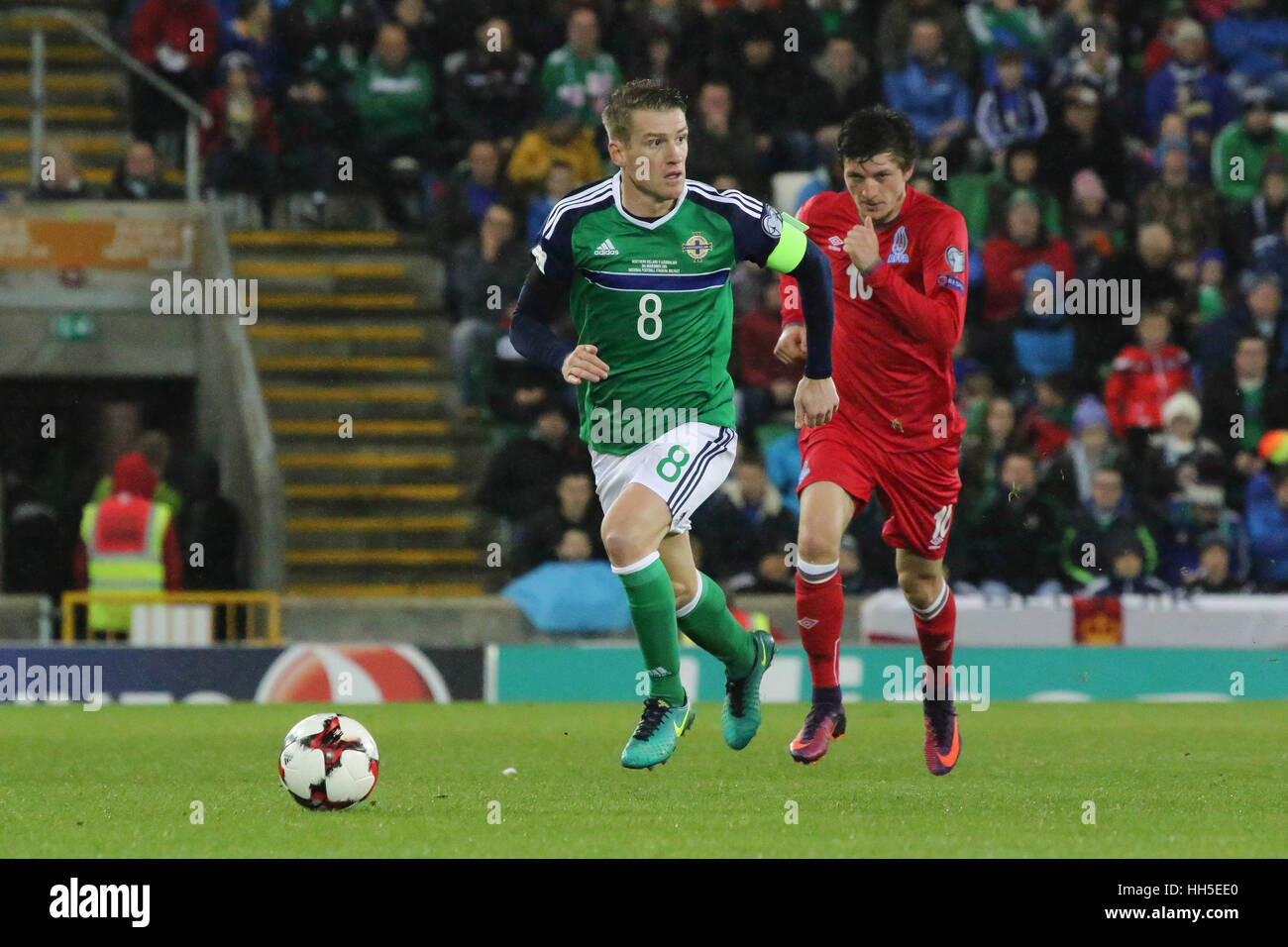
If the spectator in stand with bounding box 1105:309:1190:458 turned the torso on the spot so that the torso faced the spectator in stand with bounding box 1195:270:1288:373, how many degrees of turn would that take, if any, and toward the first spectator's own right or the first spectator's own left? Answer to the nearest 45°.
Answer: approximately 135° to the first spectator's own left

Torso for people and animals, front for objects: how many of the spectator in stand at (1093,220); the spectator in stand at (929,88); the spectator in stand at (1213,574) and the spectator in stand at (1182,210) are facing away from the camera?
0

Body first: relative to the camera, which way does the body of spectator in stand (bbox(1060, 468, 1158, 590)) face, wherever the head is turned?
toward the camera

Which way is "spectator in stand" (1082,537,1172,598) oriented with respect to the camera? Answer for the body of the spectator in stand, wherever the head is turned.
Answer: toward the camera

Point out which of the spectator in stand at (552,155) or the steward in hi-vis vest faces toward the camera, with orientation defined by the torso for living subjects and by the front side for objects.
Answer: the spectator in stand

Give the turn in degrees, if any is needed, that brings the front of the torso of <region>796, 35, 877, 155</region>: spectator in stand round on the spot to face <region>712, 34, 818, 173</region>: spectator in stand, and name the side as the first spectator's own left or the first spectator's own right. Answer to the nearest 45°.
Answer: approximately 90° to the first spectator's own right

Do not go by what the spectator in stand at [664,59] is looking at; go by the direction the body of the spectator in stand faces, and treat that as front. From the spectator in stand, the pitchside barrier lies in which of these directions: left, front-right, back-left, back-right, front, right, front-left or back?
front-right

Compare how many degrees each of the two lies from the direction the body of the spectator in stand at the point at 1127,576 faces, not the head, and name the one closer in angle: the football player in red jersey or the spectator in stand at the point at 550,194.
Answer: the football player in red jersey

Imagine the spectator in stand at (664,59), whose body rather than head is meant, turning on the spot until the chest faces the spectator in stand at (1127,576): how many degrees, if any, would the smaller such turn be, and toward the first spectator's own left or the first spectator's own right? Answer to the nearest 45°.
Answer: approximately 45° to the first spectator's own left

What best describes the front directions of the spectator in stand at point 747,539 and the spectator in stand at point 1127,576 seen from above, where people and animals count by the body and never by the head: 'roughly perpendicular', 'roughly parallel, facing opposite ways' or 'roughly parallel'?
roughly parallel

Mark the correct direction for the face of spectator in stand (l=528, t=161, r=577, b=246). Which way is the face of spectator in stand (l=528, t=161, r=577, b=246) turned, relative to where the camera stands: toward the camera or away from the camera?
toward the camera

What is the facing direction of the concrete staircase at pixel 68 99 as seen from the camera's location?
facing the viewer

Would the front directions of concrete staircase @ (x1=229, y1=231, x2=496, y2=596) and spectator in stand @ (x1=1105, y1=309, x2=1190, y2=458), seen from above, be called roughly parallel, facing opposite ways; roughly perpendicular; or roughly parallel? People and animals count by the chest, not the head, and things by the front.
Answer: roughly parallel

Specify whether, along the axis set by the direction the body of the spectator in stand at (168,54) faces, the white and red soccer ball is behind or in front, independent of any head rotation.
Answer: in front

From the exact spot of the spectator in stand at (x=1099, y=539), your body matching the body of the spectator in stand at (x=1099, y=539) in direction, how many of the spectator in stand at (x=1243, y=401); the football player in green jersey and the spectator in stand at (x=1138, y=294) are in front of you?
1
